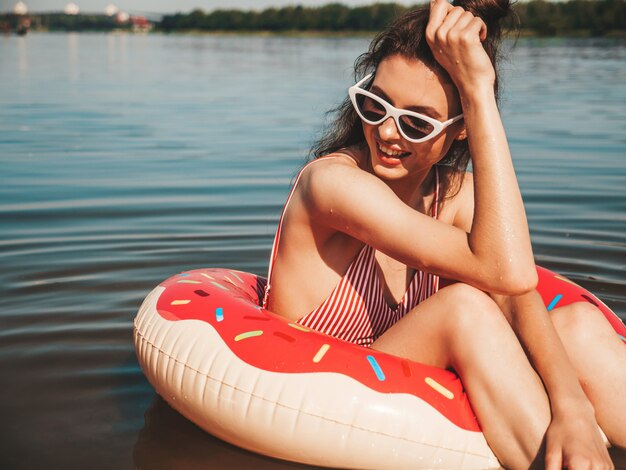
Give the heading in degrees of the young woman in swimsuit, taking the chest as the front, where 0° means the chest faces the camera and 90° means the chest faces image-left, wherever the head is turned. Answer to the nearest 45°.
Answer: approximately 315°
